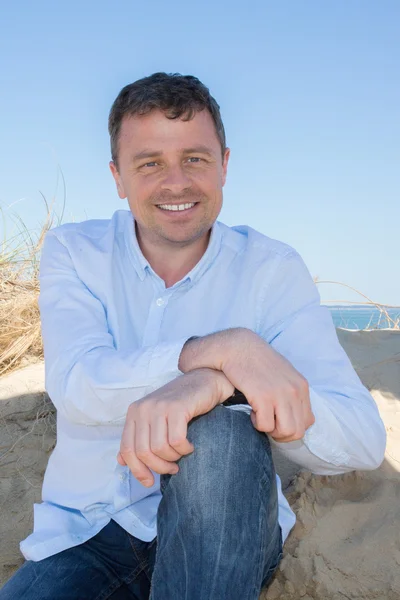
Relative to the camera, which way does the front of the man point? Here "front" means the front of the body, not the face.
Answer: toward the camera

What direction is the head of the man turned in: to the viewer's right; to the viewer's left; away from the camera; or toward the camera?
toward the camera
